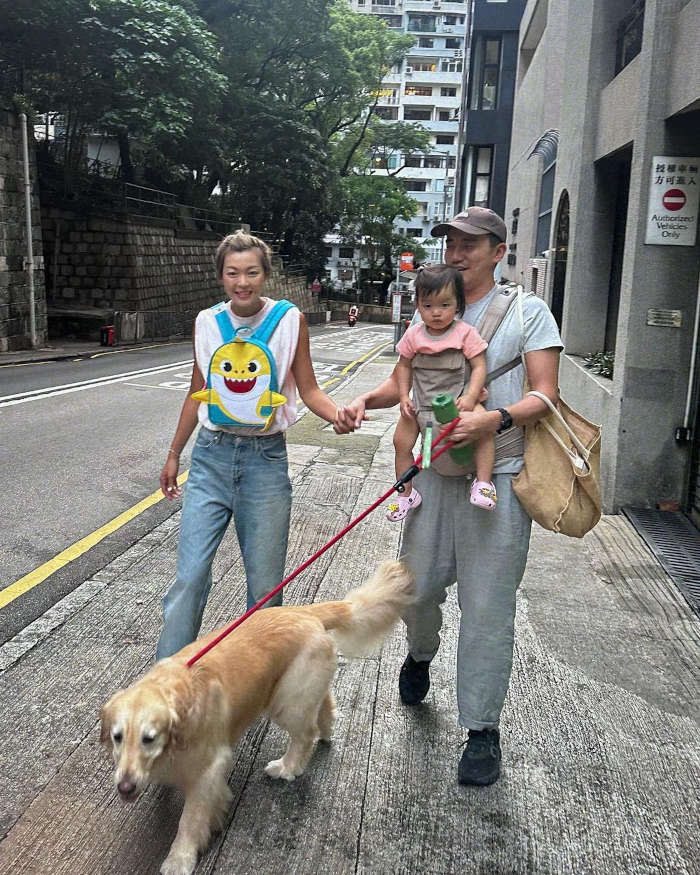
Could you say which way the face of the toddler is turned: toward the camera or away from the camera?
toward the camera

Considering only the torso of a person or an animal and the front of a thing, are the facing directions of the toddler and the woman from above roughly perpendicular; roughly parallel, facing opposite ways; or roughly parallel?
roughly parallel

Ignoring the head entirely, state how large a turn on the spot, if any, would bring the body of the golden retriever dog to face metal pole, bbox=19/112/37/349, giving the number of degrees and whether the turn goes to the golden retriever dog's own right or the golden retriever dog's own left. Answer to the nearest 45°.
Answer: approximately 135° to the golden retriever dog's own right

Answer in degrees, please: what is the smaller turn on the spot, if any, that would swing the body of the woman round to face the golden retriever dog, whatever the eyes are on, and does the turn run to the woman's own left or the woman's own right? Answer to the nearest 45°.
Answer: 0° — they already face it

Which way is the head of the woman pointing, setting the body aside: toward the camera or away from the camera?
toward the camera

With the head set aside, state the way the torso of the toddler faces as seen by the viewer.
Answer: toward the camera

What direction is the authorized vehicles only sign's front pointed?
toward the camera

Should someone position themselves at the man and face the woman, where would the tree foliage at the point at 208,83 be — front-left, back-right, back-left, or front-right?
front-right

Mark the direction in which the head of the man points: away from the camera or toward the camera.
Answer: toward the camera

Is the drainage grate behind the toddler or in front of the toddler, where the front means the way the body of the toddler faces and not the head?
behind

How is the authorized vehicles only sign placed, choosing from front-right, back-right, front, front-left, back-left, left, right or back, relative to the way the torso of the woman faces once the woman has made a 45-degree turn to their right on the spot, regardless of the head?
back

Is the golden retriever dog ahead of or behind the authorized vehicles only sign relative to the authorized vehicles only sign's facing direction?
ahead

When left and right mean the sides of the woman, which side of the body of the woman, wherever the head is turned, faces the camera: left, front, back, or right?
front
